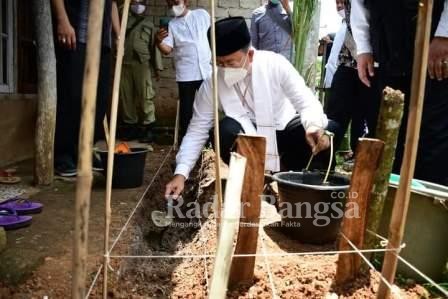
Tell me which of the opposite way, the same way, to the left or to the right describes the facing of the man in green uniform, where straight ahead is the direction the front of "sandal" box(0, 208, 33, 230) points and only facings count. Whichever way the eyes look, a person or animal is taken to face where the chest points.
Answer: to the right

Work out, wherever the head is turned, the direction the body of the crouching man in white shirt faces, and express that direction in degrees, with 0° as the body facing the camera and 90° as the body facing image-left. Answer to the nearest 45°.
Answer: approximately 45°

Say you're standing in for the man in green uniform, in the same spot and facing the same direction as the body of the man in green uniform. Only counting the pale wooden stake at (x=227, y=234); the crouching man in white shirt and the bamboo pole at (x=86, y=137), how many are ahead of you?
3

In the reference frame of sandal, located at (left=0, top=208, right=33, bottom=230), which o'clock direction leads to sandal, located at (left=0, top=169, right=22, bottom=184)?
sandal, located at (left=0, top=169, right=22, bottom=184) is roughly at 9 o'clock from sandal, located at (left=0, top=208, right=33, bottom=230).

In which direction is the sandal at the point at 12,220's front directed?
to the viewer's right

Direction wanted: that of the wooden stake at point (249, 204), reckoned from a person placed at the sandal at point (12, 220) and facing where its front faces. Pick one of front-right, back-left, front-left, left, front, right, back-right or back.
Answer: front-right

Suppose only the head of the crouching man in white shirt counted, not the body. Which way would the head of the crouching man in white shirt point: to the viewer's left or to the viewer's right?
to the viewer's left

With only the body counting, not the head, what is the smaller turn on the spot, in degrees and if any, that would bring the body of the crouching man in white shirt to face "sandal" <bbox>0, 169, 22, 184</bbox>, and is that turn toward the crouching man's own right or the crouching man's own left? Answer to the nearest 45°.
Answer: approximately 45° to the crouching man's own right
